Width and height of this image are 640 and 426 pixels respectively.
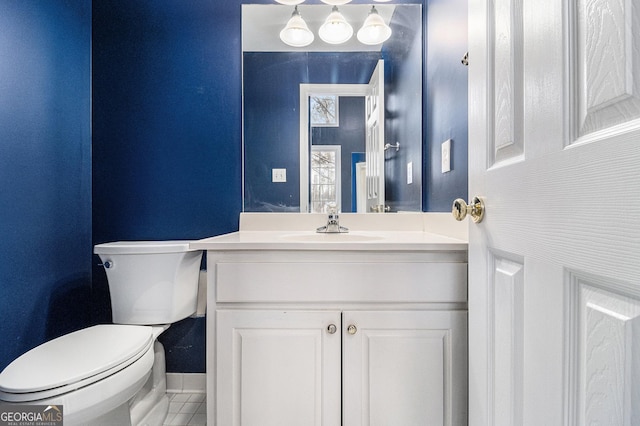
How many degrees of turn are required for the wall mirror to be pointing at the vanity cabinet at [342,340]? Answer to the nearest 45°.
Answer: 0° — it already faces it

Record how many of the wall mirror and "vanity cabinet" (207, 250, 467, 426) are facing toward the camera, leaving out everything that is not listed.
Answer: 2

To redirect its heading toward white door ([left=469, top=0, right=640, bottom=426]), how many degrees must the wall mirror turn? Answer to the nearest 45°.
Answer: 0° — it already faces it

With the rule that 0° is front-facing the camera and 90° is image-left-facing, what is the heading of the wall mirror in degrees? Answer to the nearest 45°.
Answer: approximately 0°

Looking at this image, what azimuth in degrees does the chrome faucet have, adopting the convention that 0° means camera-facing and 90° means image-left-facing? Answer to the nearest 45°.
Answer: approximately 0°

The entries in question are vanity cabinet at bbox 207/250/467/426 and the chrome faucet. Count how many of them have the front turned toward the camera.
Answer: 2
